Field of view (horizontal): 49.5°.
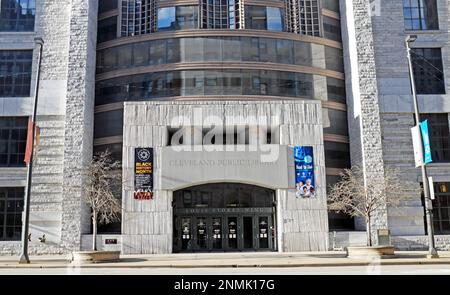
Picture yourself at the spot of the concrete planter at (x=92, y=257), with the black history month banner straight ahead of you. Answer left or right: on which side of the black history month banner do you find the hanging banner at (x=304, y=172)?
right

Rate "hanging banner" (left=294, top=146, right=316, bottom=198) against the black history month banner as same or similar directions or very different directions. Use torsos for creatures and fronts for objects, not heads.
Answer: same or similar directions

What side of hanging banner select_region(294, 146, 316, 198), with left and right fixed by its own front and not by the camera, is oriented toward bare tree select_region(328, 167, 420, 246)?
left

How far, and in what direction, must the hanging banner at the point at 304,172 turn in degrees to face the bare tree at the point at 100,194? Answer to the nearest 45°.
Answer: approximately 90° to its right

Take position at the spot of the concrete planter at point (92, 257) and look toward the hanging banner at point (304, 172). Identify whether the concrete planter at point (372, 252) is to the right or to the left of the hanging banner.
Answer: right

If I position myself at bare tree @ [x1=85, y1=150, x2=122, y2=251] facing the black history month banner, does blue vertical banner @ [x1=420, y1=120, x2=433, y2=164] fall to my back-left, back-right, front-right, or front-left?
front-right

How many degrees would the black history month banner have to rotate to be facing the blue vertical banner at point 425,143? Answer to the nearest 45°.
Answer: approximately 45° to its left

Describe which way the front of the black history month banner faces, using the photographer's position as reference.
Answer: facing the viewer

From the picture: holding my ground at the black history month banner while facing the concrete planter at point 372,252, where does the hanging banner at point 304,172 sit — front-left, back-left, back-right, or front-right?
front-left

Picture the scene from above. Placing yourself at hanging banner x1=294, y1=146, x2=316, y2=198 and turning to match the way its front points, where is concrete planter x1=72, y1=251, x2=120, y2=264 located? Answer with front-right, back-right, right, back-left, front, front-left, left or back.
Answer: front-right

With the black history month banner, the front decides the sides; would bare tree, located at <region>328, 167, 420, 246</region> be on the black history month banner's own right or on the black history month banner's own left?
on the black history month banner's own left

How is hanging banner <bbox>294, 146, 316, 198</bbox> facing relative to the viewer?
toward the camera

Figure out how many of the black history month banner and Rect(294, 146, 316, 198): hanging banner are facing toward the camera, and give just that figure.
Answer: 2
